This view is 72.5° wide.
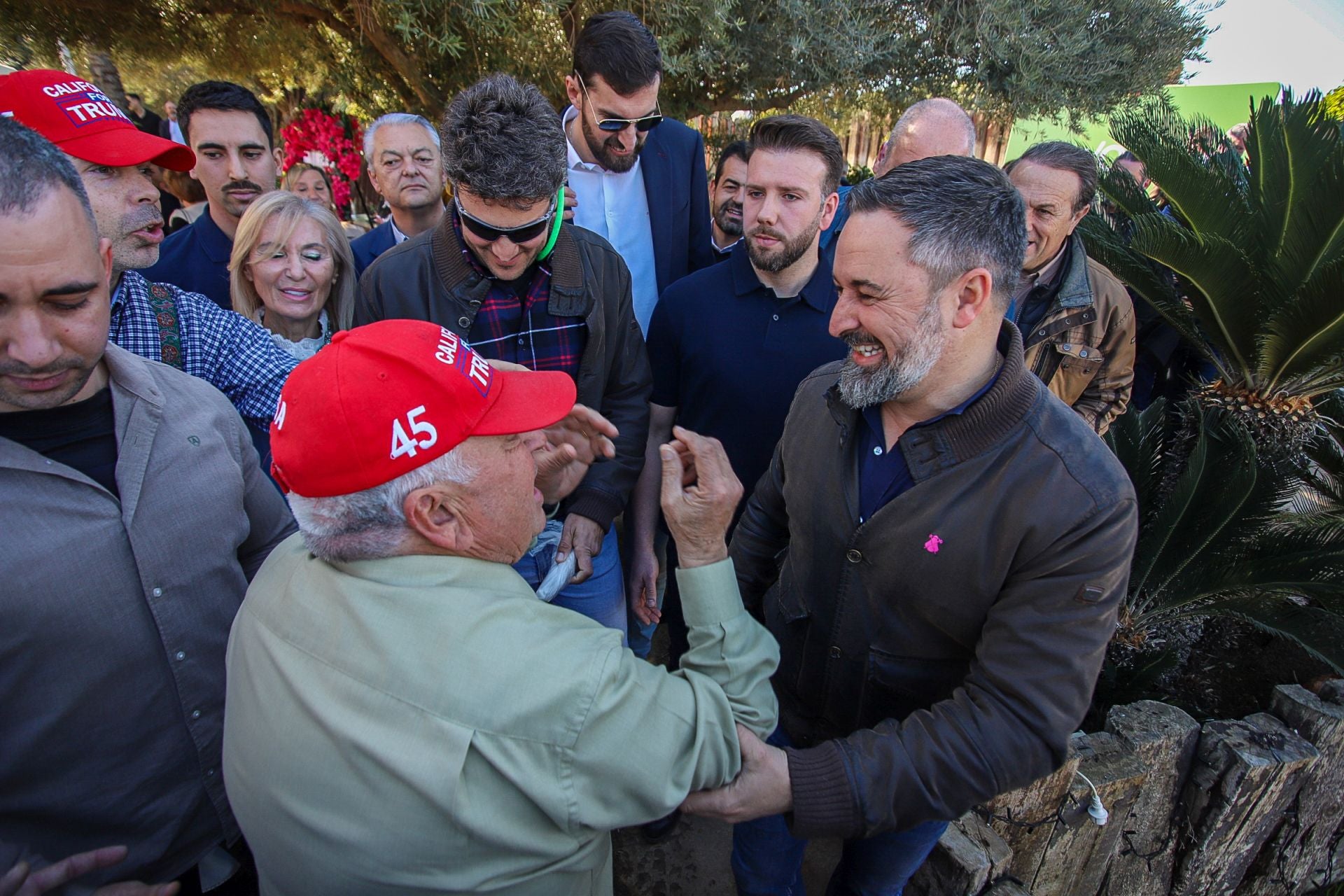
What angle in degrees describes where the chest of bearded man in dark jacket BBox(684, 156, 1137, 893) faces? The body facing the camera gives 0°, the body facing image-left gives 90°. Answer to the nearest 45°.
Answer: approximately 45°

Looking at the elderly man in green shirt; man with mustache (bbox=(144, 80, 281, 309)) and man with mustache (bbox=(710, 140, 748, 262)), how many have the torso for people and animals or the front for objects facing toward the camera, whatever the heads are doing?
2

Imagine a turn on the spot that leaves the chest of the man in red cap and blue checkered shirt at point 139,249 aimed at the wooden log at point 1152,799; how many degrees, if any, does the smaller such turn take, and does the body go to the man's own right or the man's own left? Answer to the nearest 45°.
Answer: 0° — they already face it

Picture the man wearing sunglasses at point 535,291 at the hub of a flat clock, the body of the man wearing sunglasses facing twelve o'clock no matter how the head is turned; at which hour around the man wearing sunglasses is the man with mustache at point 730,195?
The man with mustache is roughly at 7 o'clock from the man wearing sunglasses.

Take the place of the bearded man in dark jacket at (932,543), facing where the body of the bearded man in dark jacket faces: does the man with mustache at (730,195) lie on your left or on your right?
on your right

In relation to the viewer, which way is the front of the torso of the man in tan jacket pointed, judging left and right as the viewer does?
facing the viewer and to the left of the viewer

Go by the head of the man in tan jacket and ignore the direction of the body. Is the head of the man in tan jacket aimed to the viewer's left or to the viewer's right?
to the viewer's left
